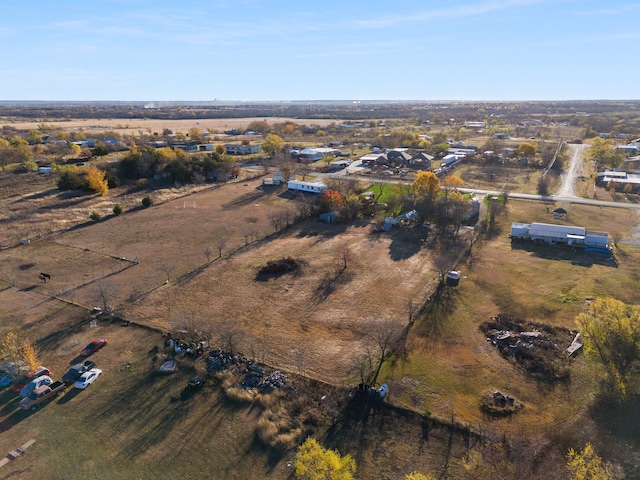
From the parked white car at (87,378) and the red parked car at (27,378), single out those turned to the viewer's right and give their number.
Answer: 0
